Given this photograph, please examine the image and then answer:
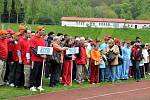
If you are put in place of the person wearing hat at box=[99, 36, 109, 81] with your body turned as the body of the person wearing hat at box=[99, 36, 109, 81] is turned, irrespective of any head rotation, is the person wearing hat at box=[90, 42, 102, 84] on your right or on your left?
on your right
